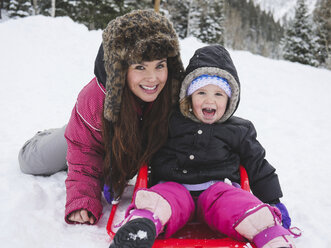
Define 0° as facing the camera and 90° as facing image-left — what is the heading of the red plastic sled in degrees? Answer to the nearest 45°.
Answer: approximately 0°

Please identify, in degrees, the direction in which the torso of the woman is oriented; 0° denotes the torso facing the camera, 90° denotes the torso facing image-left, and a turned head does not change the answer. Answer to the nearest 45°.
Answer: approximately 315°

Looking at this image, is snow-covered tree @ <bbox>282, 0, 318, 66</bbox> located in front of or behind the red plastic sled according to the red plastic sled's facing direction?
behind

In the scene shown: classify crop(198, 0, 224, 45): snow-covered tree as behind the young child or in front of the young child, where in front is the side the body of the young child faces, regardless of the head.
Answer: behind

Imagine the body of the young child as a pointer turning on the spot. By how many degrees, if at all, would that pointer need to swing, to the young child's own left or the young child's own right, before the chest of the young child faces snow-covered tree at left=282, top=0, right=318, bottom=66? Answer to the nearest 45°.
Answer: approximately 180°

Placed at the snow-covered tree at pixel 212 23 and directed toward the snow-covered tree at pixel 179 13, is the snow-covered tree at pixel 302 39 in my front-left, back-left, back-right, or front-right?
back-left
